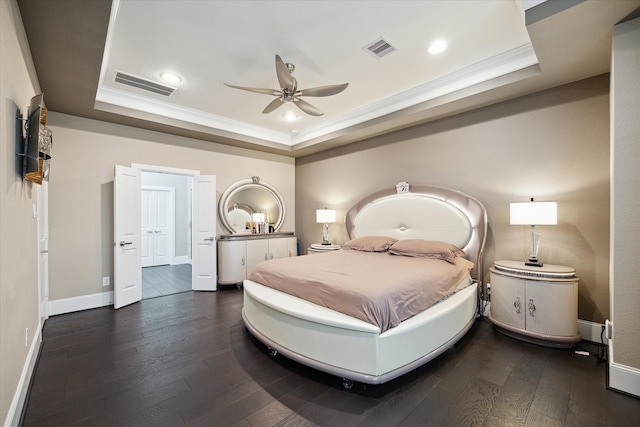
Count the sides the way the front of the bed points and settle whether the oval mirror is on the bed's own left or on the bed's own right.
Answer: on the bed's own right

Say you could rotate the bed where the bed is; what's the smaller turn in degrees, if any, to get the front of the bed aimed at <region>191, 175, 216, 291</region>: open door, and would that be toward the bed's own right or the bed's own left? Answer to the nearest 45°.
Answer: approximately 90° to the bed's own right

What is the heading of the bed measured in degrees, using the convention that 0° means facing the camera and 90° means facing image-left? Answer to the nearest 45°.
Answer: approximately 45°

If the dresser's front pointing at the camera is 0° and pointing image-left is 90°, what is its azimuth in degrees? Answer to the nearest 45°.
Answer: approximately 315°

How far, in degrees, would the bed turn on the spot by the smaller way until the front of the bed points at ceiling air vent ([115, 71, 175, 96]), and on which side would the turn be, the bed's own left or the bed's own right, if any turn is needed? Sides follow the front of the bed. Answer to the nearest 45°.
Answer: approximately 45° to the bed's own right

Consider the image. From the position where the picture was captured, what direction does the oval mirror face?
facing the viewer and to the right of the viewer
